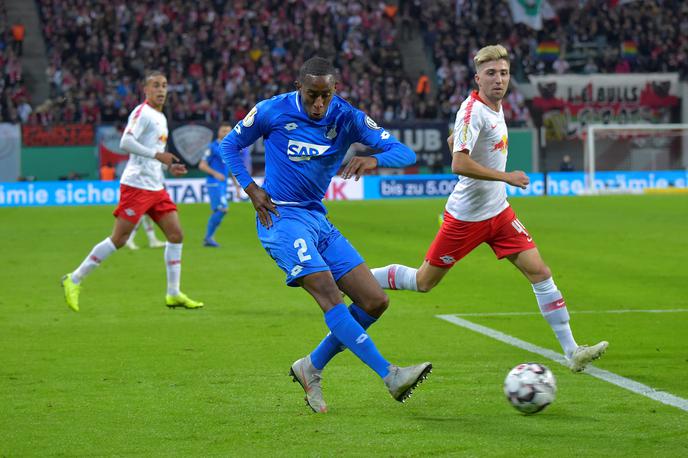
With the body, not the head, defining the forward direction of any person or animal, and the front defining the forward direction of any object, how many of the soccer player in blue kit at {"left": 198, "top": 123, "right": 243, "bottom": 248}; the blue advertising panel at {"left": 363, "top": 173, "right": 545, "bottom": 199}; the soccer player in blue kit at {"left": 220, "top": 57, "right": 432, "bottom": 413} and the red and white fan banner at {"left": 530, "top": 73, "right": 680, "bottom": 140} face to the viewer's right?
1

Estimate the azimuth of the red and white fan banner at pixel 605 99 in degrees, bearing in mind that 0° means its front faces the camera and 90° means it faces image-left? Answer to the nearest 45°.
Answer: approximately 0°

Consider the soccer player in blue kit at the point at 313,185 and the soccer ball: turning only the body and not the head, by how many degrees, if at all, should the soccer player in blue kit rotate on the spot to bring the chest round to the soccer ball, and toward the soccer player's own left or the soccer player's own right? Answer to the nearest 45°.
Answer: approximately 45° to the soccer player's own left

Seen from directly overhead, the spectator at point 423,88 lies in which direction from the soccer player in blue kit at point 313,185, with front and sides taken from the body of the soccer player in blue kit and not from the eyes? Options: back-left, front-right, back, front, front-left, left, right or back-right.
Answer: back

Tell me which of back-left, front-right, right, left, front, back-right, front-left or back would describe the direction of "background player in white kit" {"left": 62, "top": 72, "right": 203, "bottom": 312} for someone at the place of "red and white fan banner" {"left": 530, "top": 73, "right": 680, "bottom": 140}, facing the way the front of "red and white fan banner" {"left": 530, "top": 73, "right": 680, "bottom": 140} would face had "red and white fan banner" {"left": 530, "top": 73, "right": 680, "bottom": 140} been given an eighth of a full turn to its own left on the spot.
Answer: front-right

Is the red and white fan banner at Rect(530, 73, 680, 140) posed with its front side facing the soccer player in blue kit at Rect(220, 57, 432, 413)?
yes

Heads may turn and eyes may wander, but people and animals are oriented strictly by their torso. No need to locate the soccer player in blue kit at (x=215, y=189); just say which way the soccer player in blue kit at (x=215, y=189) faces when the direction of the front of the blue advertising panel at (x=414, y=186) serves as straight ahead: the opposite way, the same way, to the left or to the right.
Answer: to the left

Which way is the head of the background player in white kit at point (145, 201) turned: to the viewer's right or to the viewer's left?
to the viewer's right

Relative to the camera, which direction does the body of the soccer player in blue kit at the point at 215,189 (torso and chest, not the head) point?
to the viewer's right

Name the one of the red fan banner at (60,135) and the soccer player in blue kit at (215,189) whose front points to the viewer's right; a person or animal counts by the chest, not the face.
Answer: the soccer player in blue kit

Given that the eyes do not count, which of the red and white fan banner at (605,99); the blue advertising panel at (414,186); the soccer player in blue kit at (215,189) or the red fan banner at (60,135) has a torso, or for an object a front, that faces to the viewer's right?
the soccer player in blue kit
